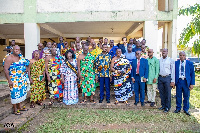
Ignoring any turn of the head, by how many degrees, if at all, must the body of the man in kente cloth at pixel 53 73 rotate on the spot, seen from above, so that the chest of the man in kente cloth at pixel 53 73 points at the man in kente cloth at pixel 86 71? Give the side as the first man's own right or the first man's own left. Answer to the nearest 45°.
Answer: approximately 90° to the first man's own left

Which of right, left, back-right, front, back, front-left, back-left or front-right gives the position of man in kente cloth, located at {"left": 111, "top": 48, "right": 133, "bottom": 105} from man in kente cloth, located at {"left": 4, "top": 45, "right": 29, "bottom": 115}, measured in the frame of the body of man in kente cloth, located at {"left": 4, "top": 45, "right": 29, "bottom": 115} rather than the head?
front-left

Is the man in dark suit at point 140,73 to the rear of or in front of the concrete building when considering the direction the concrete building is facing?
in front

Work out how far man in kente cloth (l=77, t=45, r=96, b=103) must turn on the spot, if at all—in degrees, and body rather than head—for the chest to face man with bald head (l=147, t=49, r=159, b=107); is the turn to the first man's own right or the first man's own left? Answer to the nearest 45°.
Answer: approximately 90° to the first man's own left
